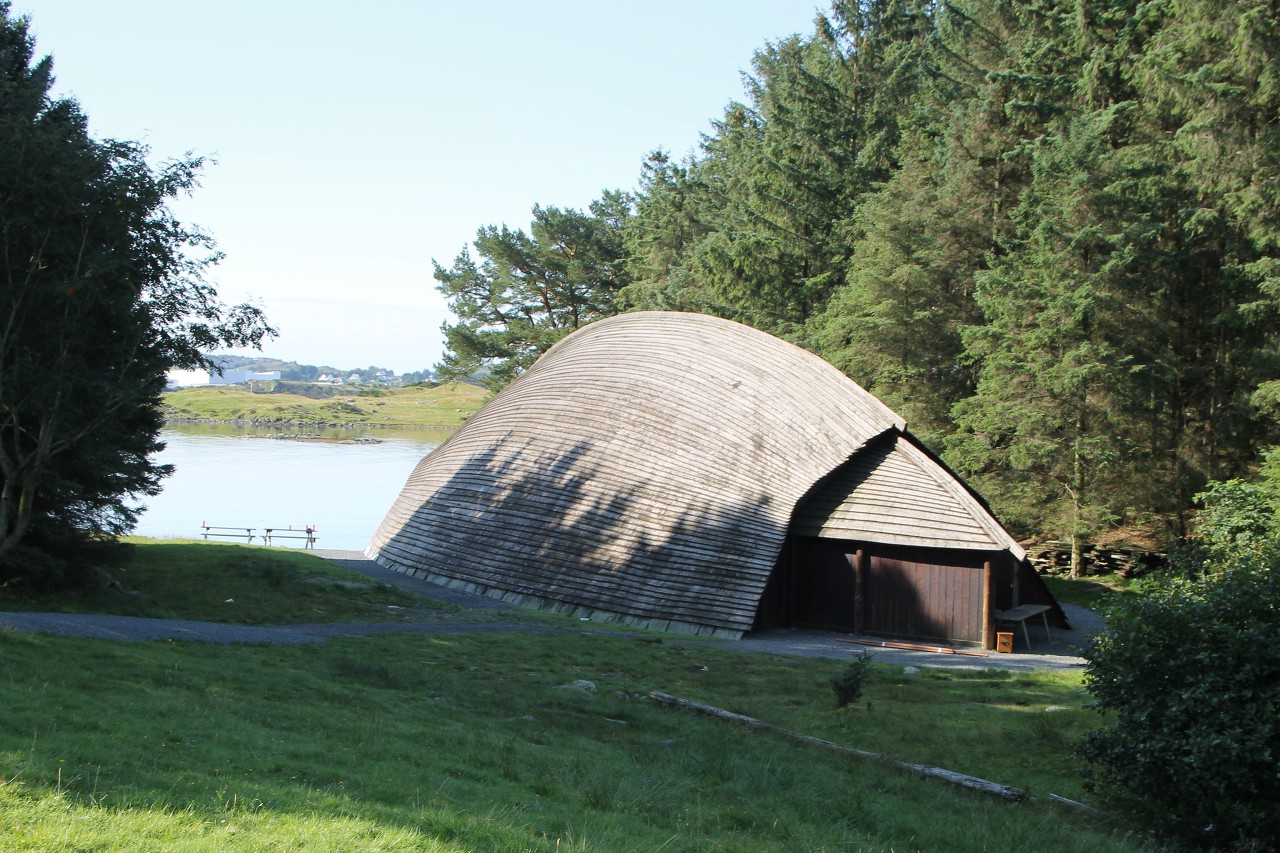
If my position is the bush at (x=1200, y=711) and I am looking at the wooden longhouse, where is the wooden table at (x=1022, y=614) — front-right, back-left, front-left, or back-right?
front-right

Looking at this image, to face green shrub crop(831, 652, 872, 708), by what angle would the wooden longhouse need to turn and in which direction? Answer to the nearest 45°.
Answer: approximately 45° to its right

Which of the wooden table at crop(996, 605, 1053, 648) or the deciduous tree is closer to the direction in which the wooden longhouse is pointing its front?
the wooden table

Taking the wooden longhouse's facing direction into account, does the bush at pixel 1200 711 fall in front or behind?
in front

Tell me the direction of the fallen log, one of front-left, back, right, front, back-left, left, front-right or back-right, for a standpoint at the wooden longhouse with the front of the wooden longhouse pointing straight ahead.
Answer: front-right

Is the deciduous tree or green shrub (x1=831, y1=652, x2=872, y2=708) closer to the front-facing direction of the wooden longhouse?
the green shrub

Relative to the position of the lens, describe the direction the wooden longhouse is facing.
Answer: facing the viewer and to the right of the viewer

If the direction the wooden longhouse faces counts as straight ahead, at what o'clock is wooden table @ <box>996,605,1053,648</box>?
The wooden table is roughly at 11 o'clock from the wooden longhouse.

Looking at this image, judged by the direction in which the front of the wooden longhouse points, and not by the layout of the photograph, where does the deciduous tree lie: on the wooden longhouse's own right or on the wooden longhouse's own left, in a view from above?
on the wooden longhouse's own right
